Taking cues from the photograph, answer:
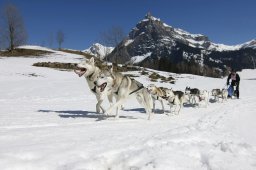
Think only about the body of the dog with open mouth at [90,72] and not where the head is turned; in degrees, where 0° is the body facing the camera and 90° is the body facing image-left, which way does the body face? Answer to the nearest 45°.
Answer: approximately 90°

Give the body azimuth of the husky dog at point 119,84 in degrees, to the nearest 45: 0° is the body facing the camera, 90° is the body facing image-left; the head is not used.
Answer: approximately 90°

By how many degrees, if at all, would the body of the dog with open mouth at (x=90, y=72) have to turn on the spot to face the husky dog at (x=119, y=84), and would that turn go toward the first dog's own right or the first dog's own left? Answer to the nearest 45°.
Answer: approximately 135° to the first dog's own left

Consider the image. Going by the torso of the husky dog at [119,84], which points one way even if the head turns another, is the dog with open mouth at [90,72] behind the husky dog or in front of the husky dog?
in front

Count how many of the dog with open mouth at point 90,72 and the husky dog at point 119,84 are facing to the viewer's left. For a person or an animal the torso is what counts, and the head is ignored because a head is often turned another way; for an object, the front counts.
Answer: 2
